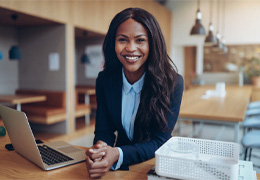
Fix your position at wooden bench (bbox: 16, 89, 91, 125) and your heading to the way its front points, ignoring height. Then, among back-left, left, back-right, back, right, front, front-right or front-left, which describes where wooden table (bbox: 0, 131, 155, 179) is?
front-left

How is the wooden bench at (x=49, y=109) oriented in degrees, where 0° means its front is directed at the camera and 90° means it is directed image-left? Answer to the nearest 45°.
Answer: approximately 45°

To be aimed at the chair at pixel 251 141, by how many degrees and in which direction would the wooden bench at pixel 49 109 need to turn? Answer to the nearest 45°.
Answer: approximately 90° to its left

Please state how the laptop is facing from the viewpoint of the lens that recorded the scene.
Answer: facing away from the viewer and to the right of the viewer

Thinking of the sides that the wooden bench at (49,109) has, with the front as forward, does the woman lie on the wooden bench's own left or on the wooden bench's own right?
on the wooden bench's own left

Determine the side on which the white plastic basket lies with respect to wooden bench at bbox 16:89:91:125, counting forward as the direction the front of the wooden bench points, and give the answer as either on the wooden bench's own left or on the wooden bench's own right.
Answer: on the wooden bench's own left
